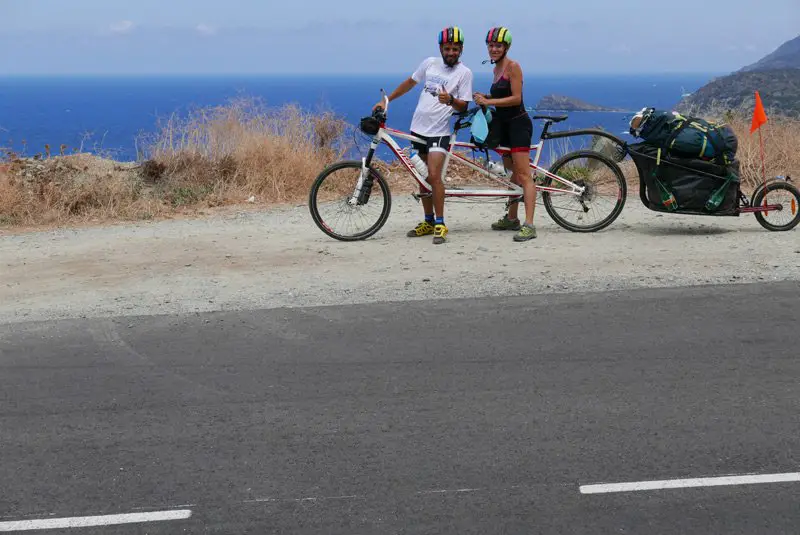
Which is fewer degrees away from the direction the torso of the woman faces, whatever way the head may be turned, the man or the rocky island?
the man

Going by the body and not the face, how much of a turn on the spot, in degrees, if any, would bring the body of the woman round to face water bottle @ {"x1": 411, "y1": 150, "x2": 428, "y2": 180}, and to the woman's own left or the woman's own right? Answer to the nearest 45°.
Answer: approximately 45° to the woman's own right

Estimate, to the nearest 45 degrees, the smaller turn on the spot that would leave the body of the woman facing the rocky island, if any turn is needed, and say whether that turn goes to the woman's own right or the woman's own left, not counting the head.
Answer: approximately 135° to the woman's own right

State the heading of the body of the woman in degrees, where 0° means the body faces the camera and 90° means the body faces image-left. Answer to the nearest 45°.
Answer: approximately 45°

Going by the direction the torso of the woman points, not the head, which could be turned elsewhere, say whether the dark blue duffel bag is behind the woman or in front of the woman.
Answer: behind

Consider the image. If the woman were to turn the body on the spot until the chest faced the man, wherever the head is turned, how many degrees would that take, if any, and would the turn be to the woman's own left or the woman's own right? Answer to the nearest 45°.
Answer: approximately 45° to the woman's own right

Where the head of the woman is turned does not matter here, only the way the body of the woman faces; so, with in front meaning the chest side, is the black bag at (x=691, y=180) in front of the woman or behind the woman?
behind

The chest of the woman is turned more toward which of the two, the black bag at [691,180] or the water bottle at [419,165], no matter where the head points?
the water bottle
